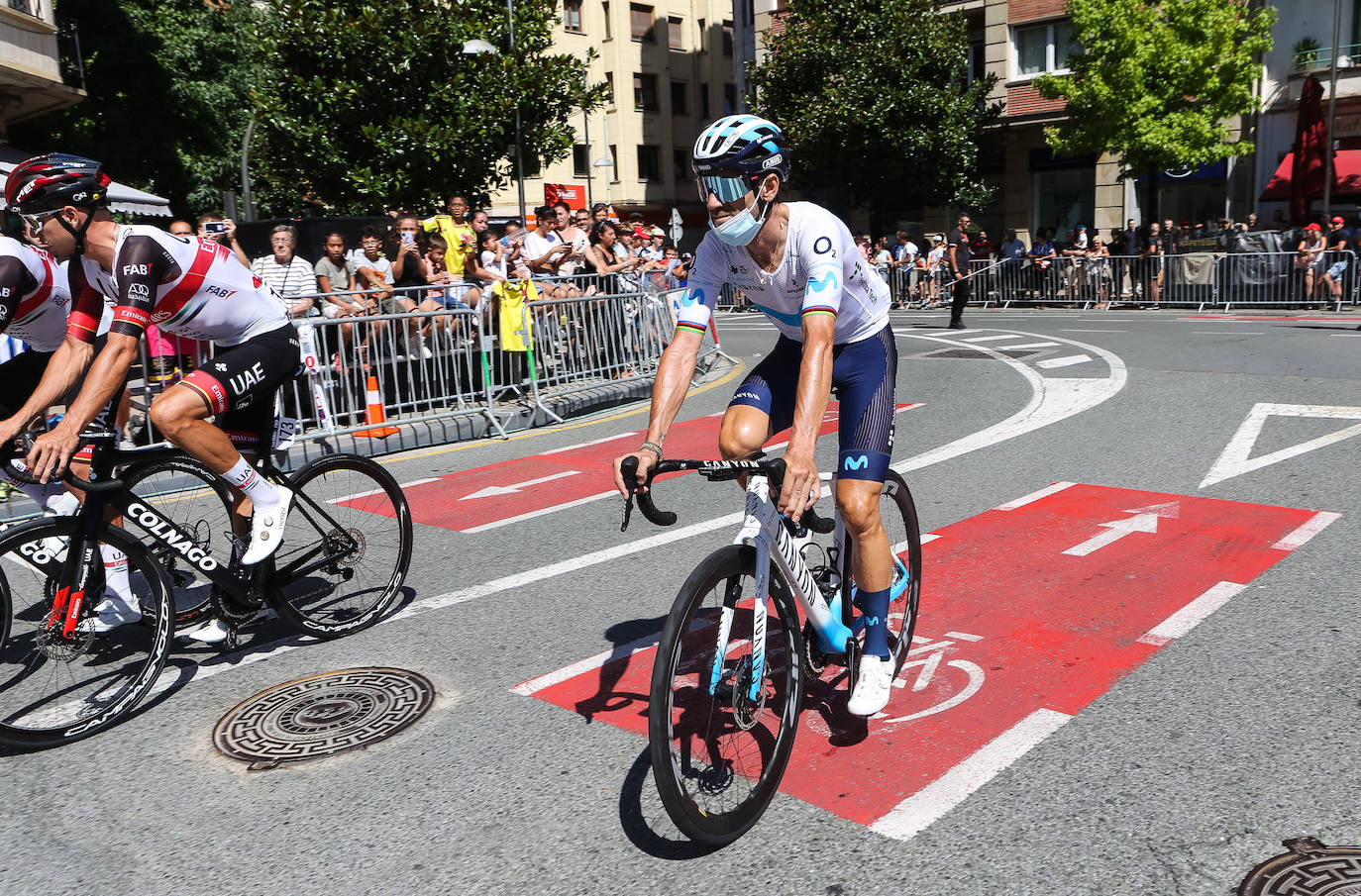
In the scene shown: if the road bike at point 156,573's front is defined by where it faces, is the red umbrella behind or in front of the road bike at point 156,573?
behind

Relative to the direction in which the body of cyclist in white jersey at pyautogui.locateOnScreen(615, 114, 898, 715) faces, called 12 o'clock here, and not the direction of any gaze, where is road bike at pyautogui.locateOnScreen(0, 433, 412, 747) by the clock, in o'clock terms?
The road bike is roughly at 2 o'clock from the cyclist in white jersey.

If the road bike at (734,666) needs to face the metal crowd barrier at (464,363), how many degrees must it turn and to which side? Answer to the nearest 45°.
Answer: approximately 135° to its right

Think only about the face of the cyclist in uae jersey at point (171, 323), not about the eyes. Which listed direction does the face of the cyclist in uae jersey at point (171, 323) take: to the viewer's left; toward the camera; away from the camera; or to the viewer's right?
to the viewer's left

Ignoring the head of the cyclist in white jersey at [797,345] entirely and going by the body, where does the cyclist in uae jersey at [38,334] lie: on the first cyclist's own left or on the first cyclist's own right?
on the first cyclist's own right

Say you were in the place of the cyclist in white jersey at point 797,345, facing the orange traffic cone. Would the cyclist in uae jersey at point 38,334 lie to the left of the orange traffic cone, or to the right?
left

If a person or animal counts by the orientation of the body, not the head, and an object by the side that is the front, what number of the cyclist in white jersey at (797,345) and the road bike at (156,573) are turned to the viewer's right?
0

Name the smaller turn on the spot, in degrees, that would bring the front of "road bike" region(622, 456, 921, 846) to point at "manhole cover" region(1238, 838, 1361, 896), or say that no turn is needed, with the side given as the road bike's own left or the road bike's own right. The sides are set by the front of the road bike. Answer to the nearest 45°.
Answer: approximately 135° to the road bike's own left

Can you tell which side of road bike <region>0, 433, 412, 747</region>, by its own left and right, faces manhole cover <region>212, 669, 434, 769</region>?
left
